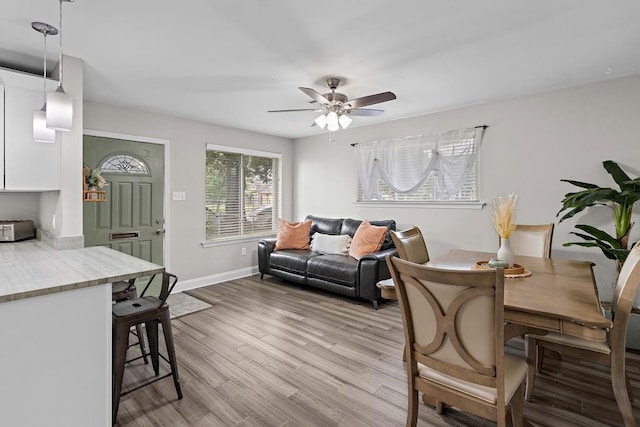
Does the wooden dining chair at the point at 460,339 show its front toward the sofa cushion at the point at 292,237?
no

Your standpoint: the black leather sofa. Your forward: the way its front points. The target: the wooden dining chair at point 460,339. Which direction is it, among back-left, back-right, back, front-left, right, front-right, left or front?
front-left

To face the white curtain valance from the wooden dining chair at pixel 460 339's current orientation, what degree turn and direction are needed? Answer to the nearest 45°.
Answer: approximately 45° to its left

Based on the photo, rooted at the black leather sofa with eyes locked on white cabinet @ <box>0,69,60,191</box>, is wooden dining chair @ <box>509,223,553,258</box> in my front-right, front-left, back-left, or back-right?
back-left

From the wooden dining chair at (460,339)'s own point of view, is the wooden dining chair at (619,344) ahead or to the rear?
ahead

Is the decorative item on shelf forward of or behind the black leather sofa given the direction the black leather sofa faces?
forward

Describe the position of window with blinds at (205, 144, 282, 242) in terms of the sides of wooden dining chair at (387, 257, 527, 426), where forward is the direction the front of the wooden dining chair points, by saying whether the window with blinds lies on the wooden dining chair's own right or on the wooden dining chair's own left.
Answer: on the wooden dining chair's own left

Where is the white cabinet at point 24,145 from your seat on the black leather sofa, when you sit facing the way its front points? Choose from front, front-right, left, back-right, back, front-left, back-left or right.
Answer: front

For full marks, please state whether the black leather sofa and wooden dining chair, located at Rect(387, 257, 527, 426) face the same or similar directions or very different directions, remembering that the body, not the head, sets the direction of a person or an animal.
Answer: very different directions

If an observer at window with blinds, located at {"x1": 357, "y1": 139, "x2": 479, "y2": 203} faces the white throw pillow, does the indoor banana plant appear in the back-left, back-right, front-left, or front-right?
back-left

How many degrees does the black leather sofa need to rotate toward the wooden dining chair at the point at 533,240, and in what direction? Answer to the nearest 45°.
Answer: approximately 90° to its left

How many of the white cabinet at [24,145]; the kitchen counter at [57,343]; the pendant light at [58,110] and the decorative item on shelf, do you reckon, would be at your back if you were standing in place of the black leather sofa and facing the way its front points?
0

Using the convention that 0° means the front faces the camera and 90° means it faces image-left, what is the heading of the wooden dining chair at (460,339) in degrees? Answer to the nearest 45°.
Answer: approximately 225°

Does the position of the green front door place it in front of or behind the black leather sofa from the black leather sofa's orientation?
in front

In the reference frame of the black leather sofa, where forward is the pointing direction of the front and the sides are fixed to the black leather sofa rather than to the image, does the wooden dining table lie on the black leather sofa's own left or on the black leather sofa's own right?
on the black leather sofa's own left
